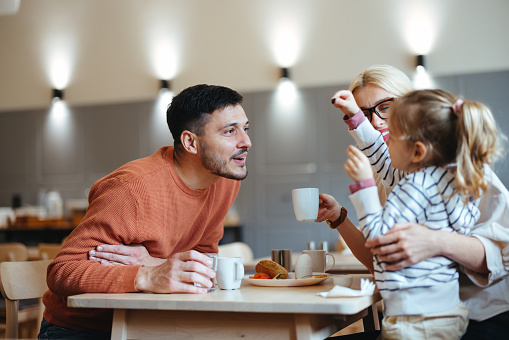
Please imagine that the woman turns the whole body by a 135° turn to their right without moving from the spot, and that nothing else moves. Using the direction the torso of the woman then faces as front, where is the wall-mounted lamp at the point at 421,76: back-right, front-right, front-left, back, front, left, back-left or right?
front

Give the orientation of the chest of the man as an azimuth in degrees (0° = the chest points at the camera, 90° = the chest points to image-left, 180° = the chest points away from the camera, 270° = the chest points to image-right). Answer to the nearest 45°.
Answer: approximately 315°

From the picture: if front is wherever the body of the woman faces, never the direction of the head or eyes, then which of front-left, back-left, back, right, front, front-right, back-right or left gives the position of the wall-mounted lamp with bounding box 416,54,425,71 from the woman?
back-right

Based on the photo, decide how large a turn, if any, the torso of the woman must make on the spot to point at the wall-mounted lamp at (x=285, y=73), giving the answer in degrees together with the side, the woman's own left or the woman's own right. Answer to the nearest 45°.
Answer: approximately 135° to the woman's own right

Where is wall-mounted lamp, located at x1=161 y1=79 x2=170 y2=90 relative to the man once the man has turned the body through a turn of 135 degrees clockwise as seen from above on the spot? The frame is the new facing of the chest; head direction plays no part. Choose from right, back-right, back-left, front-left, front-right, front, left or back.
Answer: right

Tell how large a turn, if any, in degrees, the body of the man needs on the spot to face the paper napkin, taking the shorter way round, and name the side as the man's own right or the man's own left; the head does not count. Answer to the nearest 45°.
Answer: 0° — they already face it

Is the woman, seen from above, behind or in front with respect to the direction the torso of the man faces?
in front

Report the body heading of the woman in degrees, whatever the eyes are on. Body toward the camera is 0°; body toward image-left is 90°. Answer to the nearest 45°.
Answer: approximately 45°

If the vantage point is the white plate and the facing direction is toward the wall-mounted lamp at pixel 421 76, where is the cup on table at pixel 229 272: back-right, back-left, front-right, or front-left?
back-left

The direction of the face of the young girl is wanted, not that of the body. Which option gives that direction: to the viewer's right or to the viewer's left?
to the viewer's left

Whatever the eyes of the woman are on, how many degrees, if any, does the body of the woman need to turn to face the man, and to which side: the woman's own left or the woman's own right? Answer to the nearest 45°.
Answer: approximately 45° to the woman's own right
